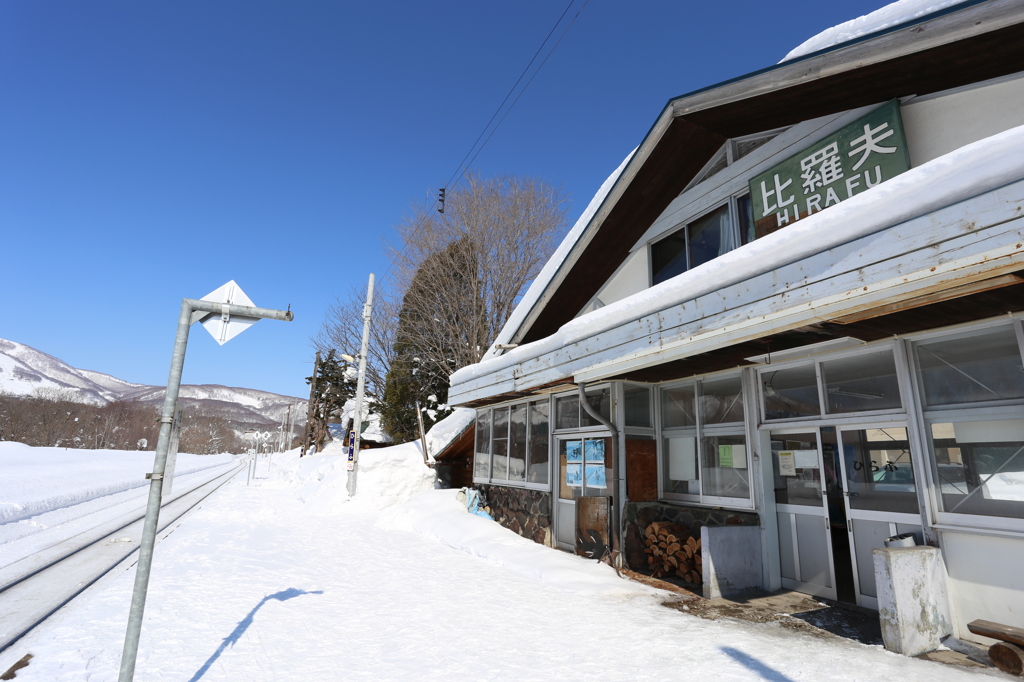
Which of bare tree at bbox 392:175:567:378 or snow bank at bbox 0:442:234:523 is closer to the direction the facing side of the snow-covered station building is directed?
the snow bank

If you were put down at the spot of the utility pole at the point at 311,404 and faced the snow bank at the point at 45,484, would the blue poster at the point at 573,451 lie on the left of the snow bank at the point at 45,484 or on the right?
left

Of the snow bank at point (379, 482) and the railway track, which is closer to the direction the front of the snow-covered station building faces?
the railway track

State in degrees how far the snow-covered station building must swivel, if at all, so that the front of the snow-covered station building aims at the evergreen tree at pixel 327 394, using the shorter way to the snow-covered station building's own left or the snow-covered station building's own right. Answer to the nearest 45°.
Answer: approximately 90° to the snow-covered station building's own right

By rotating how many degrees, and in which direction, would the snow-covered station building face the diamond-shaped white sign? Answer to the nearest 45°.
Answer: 0° — it already faces it

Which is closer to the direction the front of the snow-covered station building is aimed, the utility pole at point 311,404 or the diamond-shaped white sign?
the diamond-shaped white sign

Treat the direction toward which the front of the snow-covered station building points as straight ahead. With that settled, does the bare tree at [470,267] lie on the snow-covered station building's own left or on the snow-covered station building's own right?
on the snow-covered station building's own right

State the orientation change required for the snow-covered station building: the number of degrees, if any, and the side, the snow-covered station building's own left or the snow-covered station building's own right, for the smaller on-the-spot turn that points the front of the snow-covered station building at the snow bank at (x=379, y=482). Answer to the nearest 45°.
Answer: approximately 90° to the snow-covered station building's own right

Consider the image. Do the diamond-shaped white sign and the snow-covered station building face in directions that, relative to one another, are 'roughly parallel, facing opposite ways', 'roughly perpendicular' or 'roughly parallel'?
roughly perpendicular

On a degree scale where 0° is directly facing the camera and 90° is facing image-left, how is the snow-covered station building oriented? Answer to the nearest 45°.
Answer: approximately 45°
